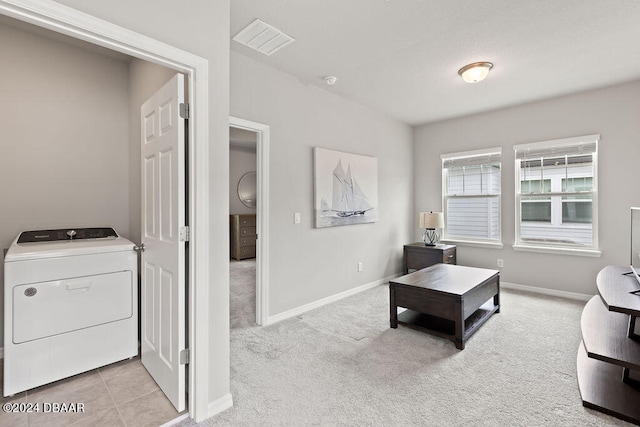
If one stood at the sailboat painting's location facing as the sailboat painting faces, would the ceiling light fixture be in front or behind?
in front

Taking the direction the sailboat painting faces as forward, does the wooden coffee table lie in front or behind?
in front

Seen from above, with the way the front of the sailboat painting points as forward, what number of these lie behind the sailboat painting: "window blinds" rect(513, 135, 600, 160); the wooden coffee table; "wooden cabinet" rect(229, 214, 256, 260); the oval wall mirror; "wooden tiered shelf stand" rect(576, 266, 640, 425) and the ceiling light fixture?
2

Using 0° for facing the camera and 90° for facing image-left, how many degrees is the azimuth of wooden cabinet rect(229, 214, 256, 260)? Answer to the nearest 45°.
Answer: approximately 315°

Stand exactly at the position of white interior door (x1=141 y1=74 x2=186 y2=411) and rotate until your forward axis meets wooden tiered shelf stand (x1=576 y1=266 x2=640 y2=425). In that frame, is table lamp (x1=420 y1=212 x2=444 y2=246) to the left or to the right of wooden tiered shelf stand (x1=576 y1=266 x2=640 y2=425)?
left

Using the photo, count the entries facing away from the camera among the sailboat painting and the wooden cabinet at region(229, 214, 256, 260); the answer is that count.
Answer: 0

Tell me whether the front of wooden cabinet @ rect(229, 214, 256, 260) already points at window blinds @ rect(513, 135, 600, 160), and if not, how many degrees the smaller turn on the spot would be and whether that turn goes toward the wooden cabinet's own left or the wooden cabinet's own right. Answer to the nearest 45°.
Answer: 0° — it already faces it

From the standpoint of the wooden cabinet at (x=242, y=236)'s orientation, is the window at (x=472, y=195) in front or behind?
in front

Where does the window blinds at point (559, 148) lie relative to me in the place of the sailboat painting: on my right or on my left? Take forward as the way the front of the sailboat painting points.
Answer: on my left

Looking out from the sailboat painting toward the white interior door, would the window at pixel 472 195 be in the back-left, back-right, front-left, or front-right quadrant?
back-left

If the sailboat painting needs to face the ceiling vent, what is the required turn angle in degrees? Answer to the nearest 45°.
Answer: approximately 90° to its right

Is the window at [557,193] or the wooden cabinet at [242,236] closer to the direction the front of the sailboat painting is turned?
the window
